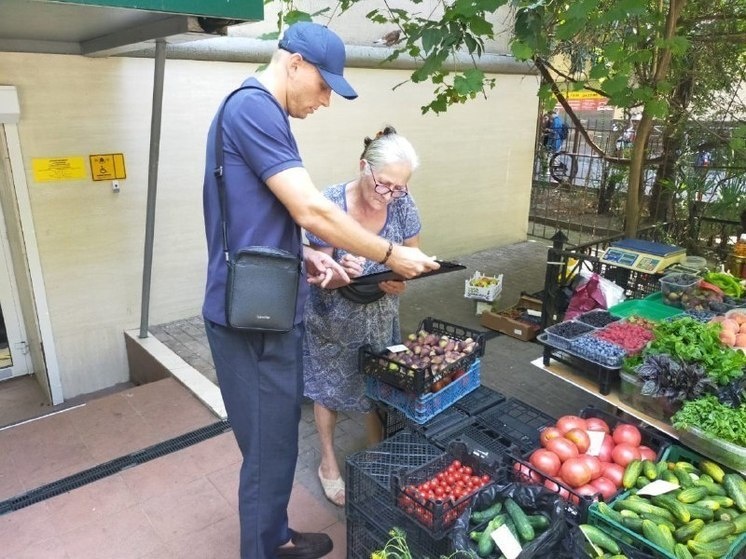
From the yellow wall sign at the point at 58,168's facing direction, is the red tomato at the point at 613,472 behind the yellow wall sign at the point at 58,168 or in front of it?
in front

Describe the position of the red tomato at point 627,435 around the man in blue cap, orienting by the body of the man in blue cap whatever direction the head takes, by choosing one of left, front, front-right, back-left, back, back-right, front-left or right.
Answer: front

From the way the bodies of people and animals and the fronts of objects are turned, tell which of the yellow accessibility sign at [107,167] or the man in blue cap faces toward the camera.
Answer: the yellow accessibility sign

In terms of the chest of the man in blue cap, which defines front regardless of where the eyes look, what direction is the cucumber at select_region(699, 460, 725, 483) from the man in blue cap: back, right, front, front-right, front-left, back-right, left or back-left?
front

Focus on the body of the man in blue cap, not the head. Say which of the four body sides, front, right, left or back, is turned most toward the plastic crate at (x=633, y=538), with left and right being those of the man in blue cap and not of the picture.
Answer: front

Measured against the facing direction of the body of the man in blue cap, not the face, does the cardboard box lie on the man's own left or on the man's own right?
on the man's own left

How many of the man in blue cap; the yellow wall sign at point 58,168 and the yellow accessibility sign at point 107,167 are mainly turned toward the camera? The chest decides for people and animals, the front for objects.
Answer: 2

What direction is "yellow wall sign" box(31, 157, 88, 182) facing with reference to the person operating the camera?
facing the viewer

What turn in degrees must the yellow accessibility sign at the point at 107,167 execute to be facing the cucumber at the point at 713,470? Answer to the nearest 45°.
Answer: approximately 45° to its left

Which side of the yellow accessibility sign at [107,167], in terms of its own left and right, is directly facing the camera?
front

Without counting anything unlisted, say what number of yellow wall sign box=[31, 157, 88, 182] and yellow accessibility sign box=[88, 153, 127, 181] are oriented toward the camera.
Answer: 2

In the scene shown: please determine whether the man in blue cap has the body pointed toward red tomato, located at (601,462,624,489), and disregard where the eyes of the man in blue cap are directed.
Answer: yes

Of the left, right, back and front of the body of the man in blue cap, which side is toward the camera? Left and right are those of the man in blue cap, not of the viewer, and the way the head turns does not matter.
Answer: right

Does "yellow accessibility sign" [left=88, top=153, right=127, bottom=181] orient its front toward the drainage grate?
yes

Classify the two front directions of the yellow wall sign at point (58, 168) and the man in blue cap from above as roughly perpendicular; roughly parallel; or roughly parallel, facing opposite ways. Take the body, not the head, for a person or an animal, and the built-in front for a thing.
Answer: roughly perpendicular
